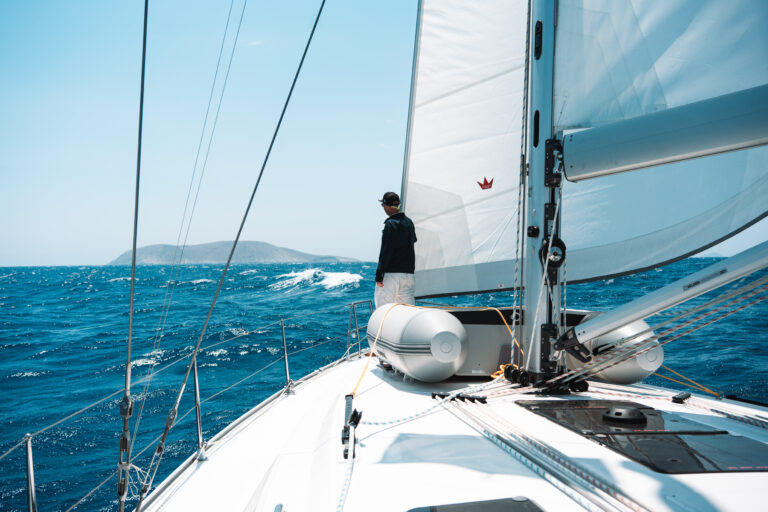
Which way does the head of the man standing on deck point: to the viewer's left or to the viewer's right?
to the viewer's left

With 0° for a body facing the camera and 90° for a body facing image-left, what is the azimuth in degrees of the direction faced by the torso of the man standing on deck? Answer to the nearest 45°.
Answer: approximately 135°
